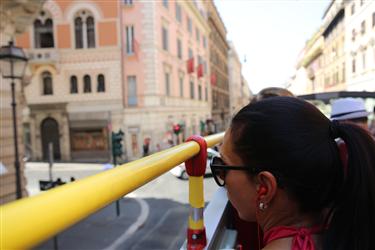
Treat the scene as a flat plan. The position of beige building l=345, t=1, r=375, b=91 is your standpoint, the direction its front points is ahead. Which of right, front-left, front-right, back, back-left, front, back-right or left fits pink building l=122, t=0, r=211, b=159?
front

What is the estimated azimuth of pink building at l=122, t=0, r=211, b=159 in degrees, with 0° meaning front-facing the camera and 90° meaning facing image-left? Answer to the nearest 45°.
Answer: approximately 315°

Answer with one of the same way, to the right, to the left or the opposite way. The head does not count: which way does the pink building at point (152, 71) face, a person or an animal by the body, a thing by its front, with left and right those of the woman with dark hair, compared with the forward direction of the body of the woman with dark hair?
the opposite way

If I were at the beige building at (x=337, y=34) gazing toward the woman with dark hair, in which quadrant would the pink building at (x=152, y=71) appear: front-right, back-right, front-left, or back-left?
front-right

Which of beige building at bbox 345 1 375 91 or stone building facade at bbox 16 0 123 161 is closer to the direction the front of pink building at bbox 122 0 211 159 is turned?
the beige building

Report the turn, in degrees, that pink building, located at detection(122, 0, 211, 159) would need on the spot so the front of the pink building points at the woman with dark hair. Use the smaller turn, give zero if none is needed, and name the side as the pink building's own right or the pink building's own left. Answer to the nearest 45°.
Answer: approximately 45° to the pink building's own right

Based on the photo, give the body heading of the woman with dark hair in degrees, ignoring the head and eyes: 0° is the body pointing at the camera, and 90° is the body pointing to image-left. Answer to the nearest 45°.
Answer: approximately 135°

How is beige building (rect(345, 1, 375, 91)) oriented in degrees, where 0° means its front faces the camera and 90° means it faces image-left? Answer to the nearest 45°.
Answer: approximately 45°

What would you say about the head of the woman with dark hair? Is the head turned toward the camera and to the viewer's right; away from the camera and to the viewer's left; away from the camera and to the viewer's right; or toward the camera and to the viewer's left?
away from the camera and to the viewer's left
